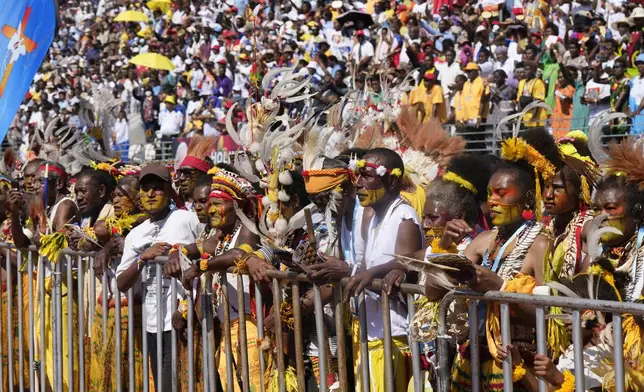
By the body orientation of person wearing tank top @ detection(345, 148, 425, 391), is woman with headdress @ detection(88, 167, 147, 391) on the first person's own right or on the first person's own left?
on the first person's own right

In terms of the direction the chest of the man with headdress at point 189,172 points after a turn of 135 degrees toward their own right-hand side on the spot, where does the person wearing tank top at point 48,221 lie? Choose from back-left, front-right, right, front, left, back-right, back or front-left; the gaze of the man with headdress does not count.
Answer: front-left

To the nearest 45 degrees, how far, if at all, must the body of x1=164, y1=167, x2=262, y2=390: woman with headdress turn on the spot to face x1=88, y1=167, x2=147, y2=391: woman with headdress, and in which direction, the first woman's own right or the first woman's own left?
approximately 90° to the first woman's own right

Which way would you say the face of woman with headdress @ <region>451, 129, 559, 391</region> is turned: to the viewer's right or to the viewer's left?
to the viewer's left

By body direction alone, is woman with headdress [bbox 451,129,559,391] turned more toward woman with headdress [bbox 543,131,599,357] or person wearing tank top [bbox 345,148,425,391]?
the person wearing tank top

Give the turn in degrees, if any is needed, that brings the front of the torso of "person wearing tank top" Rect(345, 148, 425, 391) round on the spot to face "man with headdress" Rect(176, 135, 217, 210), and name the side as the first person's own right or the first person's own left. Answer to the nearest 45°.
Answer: approximately 90° to the first person's own right

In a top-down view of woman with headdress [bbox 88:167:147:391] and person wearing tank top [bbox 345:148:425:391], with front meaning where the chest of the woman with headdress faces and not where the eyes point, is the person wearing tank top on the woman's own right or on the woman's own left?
on the woman's own left

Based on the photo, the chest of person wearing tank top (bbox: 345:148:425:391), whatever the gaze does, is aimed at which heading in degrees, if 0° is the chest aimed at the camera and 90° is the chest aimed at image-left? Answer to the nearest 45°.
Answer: approximately 45°

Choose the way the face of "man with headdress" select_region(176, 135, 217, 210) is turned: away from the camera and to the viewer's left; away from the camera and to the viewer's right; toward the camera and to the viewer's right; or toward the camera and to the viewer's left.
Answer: toward the camera and to the viewer's left

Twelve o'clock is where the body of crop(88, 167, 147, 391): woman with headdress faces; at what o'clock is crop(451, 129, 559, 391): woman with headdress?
crop(451, 129, 559, 391): woman with headdress is roughly at 9 o'clock from crop(88, 167, 147, 391): woman with headdress.
